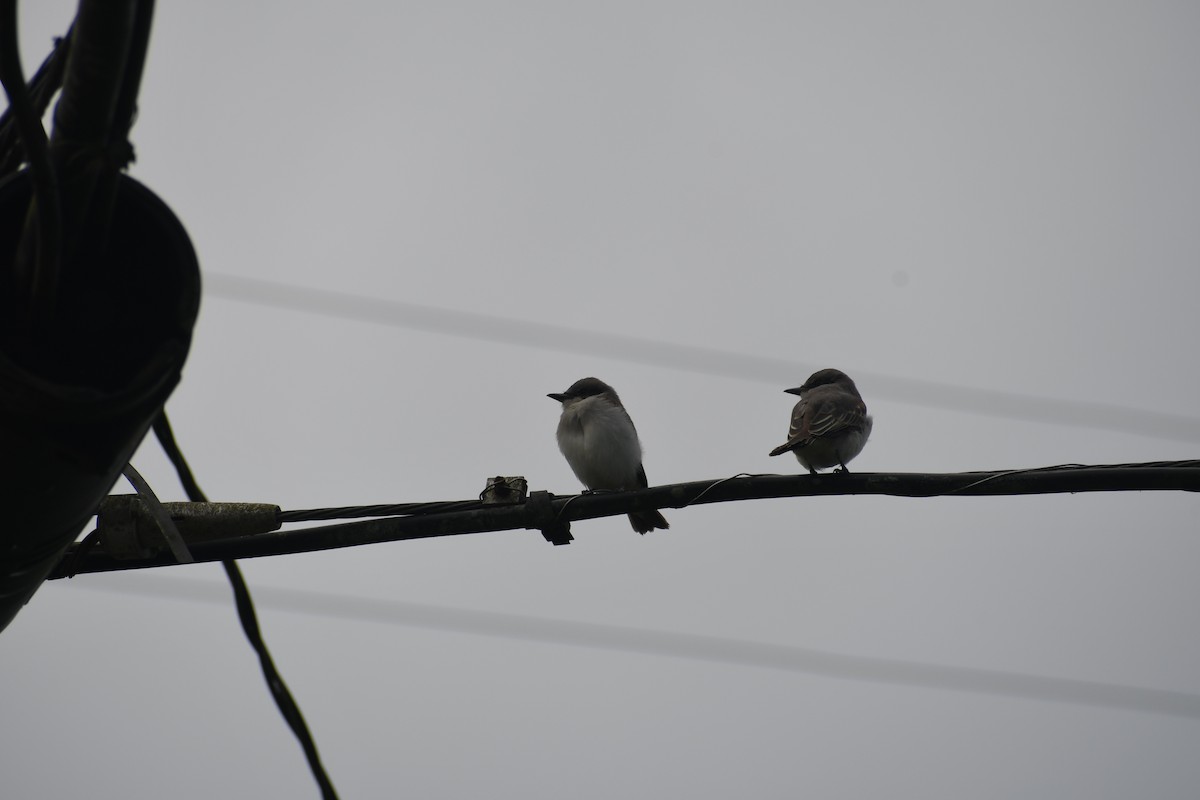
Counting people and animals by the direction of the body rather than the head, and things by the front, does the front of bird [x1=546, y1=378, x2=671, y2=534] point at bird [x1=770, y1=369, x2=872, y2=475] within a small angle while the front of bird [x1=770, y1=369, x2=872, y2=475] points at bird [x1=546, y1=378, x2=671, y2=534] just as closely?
no

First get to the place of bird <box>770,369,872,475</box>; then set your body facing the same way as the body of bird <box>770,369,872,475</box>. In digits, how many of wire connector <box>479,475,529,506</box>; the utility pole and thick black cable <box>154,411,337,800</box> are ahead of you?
0

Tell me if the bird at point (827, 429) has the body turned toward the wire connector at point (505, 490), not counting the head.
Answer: no

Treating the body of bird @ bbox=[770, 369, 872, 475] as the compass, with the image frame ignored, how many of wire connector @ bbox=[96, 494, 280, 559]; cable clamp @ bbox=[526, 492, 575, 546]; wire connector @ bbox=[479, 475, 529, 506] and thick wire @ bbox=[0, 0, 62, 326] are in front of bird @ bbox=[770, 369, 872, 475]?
0

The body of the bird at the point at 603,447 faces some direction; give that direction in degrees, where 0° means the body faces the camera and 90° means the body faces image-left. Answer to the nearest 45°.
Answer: approximately 45°

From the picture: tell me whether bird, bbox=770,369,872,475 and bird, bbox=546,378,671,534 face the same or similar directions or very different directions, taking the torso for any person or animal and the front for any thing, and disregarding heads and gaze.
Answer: very different directions

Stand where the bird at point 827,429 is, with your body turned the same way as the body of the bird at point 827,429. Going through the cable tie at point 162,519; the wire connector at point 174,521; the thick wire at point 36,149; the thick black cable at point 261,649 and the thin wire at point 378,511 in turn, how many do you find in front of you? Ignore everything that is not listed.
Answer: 0

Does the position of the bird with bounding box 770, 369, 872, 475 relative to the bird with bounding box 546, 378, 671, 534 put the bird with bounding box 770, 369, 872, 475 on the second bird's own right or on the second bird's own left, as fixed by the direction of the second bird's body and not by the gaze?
on the second bird's own left

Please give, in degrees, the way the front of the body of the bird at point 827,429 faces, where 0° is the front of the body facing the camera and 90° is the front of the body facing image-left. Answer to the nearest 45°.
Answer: approximately 225°

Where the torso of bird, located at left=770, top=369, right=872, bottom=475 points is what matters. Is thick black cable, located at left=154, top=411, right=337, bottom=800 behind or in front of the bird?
behind
